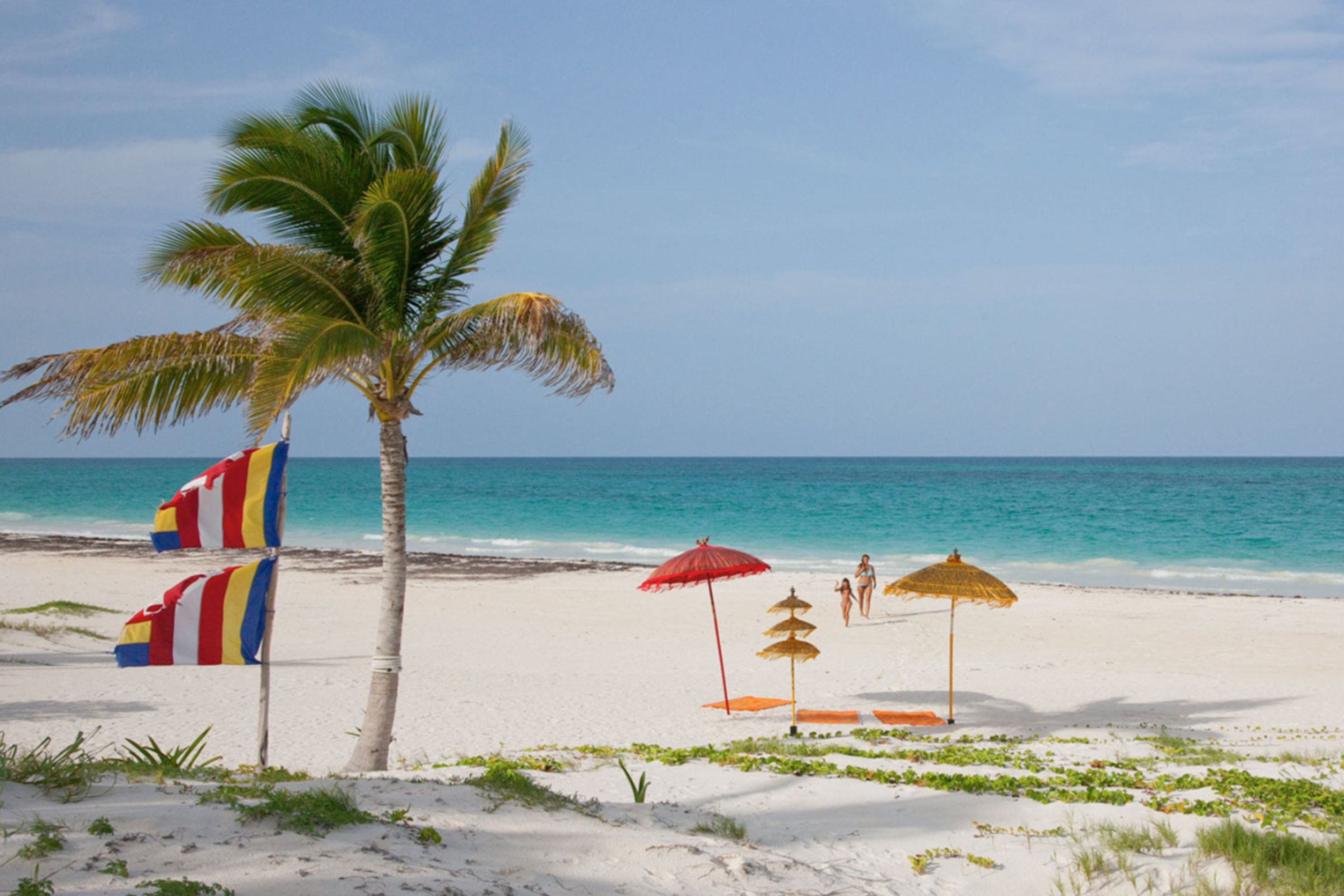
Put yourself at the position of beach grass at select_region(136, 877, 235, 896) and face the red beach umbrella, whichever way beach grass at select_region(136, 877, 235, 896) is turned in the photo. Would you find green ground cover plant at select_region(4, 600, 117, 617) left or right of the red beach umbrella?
left
